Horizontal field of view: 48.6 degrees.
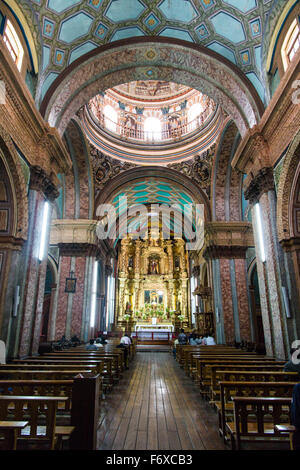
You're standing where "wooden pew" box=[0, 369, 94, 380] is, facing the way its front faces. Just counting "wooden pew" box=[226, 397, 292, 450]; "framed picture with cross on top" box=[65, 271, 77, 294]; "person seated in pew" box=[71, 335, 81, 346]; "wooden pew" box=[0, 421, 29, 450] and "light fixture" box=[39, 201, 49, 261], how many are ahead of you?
3

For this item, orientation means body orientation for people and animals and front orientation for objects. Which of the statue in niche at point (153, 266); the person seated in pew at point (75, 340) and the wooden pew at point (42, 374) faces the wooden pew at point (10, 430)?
the statue in niche

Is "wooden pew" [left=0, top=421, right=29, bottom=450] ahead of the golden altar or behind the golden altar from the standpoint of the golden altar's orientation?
ahead

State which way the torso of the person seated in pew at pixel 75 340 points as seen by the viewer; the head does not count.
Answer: away from the camera

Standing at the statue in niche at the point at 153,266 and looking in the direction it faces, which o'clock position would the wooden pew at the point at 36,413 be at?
The wooden pew is roughly at 12 o'clock from the statue in niche.

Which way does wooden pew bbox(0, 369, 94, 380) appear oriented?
away from the camera

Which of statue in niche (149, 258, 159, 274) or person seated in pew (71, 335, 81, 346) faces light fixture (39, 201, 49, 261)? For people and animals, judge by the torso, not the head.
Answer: the statue in niche

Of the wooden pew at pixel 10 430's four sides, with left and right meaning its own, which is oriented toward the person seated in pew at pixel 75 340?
front

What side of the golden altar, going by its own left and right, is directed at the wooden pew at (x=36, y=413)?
front

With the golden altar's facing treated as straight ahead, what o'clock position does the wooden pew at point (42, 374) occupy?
The wooden pew is roughly at 12 o'clock from the golden altar.

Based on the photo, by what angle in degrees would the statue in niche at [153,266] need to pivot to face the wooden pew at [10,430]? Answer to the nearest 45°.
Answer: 0° — it already faces it

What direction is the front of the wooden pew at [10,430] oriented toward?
away from the camera
